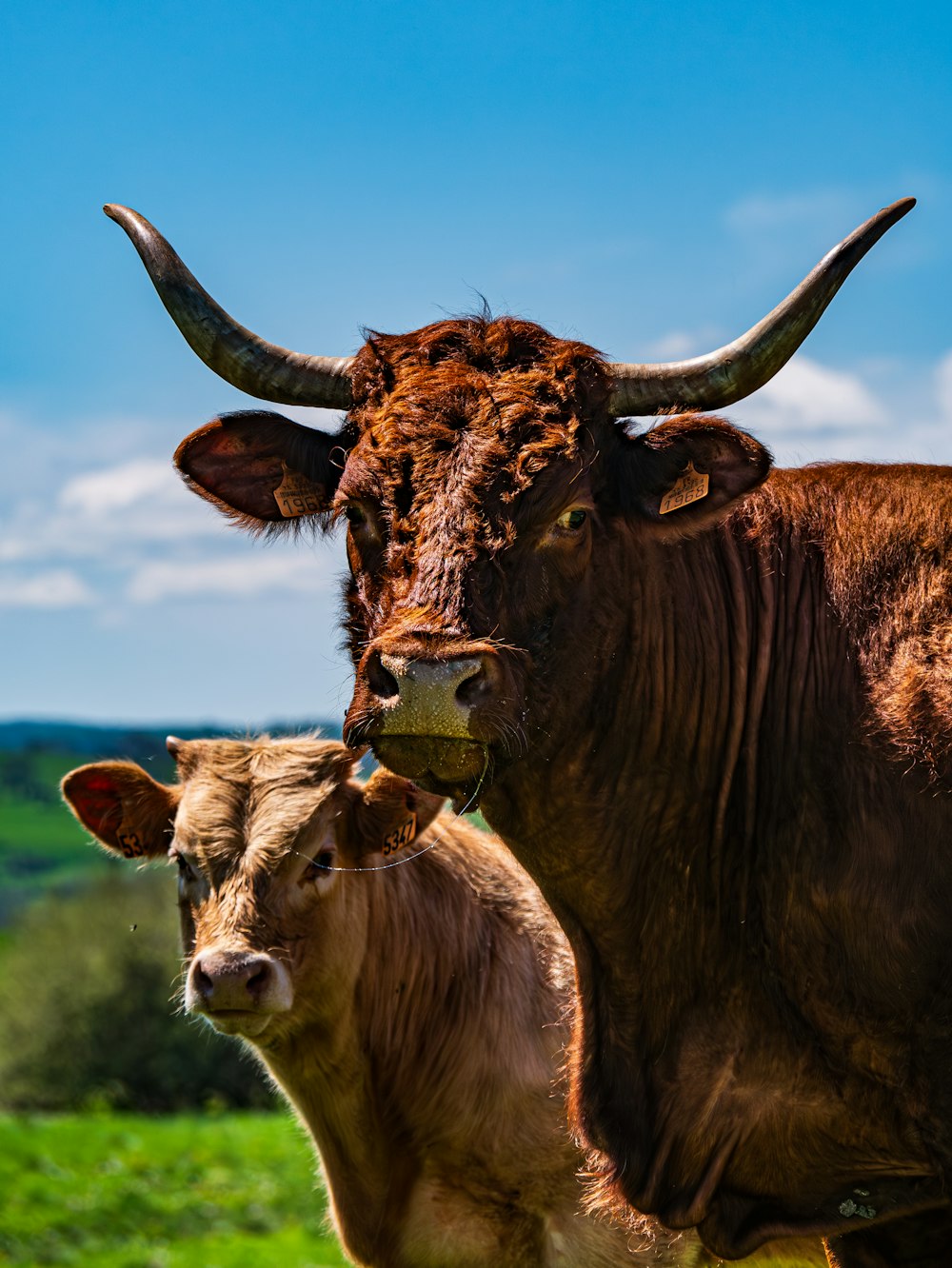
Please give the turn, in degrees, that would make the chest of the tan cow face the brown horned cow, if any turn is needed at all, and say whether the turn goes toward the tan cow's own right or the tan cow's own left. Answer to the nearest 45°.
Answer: approximately 45° to the tan cow's own left

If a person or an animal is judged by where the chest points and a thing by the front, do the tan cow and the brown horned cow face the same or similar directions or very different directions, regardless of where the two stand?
same or similar directions

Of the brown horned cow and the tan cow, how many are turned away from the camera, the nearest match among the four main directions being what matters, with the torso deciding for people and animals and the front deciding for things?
0

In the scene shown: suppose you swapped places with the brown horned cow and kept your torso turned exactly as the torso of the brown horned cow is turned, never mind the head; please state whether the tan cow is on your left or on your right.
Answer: on your right

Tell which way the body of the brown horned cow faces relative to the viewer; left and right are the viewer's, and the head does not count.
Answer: facing the viewer and to the left of the viewer
